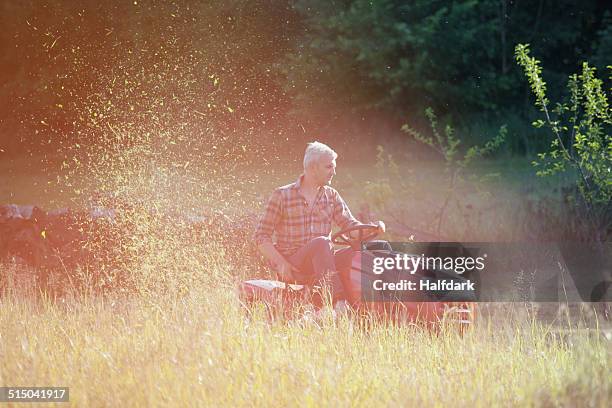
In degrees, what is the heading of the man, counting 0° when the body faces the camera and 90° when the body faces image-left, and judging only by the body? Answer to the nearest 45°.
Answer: approximately 315°
